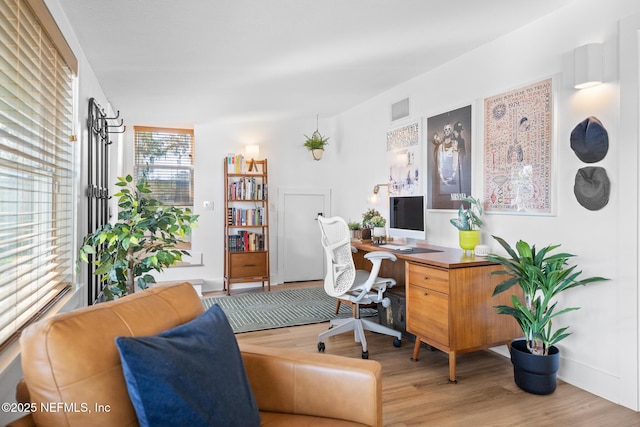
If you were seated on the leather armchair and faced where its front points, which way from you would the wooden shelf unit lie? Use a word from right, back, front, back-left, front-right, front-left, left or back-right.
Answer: back-left

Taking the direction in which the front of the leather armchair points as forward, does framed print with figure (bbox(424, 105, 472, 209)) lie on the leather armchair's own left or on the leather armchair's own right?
on the leather armchair's own left

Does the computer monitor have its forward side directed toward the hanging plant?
no

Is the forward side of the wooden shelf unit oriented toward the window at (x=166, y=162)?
no

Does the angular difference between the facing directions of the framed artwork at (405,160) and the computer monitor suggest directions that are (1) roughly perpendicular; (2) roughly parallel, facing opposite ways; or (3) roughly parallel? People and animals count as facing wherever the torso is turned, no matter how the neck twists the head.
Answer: roughly parallel

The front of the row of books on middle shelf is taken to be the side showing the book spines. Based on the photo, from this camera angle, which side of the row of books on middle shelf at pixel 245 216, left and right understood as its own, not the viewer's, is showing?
front

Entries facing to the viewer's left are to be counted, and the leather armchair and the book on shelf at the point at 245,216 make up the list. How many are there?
0

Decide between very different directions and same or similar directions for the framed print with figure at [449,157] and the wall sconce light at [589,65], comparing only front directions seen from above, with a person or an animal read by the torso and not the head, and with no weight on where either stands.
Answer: same or similar directions

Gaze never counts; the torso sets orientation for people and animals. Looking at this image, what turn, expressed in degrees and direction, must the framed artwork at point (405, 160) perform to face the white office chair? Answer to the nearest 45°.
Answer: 0° — it already faces it

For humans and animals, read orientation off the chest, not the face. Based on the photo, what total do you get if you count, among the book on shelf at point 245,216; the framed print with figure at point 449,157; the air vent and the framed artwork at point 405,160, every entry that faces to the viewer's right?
0

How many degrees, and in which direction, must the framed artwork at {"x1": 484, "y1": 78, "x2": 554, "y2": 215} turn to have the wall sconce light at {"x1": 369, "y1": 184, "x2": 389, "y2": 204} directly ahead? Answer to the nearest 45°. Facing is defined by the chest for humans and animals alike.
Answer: approximately 90° to its right

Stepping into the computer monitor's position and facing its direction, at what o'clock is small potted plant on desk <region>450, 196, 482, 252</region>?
The small potted plant on desk is roughly at 9 o'clock from the computer monitor.

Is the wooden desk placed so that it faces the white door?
no

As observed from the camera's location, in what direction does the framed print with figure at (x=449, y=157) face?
facing the viewer and to the left of the viewer

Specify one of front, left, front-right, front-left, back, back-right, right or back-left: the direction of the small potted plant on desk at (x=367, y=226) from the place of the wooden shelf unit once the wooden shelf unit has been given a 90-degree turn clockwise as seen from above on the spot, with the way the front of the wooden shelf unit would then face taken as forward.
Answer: back-left

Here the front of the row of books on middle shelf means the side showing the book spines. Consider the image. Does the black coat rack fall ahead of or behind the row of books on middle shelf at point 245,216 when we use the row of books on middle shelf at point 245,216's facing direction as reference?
ahead

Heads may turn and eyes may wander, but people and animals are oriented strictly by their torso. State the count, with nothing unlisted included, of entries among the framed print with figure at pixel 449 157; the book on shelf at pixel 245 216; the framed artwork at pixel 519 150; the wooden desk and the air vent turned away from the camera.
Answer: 0

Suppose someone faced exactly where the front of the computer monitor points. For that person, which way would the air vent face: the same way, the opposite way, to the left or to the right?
the same way

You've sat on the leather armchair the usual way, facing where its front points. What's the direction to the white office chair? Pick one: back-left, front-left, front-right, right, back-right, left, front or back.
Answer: left

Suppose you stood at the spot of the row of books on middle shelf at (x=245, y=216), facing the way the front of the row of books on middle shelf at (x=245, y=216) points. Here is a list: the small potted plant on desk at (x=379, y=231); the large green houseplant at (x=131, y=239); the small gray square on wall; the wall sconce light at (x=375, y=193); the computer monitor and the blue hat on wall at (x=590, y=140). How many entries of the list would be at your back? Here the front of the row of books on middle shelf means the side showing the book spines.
0

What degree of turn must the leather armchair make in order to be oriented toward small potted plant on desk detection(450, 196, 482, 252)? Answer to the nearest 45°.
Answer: approximately 90° to its left
